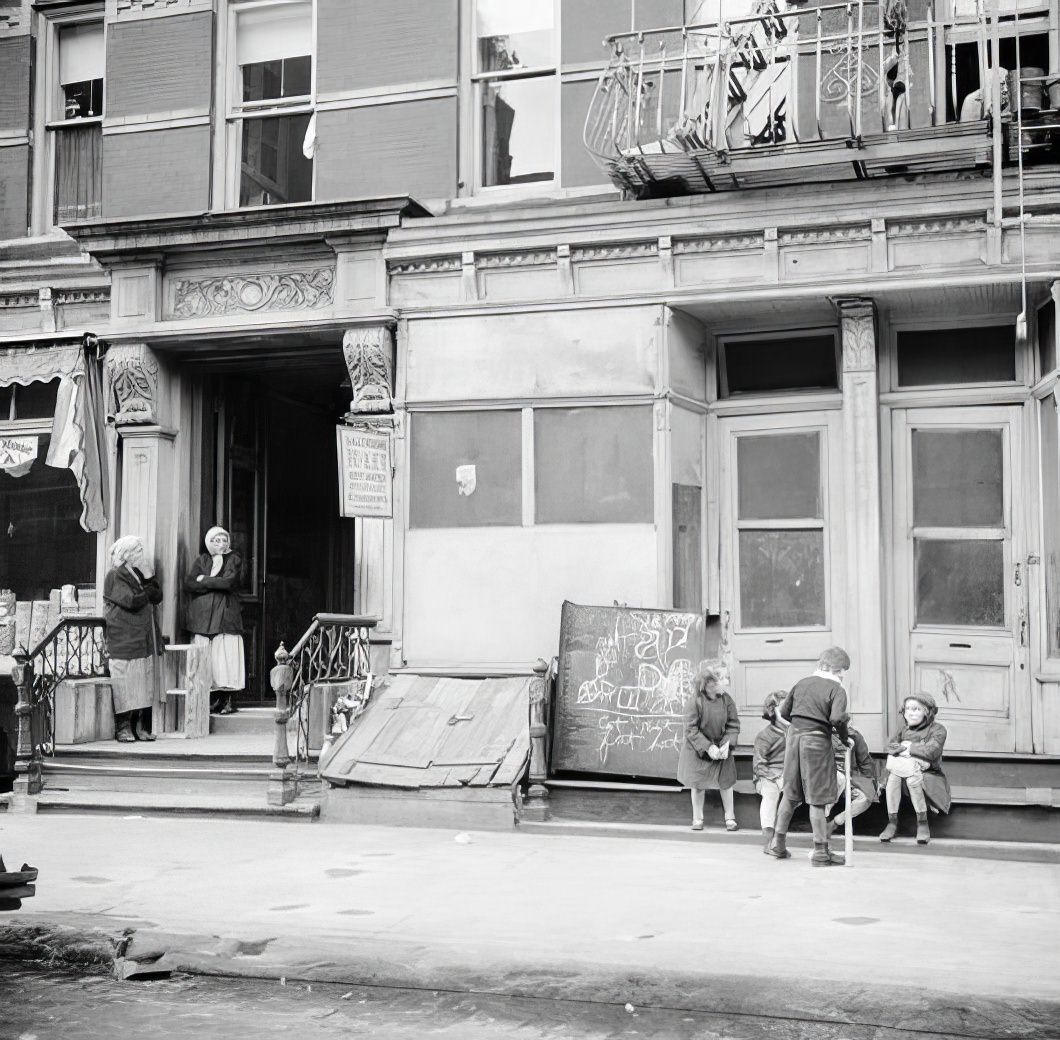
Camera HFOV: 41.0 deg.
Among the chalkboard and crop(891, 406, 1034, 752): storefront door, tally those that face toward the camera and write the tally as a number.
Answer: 2

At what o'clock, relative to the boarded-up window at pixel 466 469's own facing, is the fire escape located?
The fire escape is roughly at 10 o'clock from the boarded-up window.

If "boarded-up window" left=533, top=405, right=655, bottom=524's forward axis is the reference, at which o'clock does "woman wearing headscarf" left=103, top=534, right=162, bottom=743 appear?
The woman wearing headscarf is roughly at 3 o'clock from the boarded-up window.

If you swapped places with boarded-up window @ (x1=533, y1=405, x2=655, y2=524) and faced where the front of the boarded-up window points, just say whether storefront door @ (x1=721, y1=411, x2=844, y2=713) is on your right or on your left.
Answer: on your left

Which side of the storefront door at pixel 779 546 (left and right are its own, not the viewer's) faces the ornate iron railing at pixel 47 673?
right

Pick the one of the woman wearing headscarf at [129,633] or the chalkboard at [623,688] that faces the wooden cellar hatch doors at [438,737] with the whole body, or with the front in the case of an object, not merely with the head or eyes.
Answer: the woman wearing headscarf

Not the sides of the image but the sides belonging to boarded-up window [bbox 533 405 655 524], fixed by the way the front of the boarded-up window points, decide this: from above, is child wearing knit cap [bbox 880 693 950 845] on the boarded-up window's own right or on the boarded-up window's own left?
on the boarded-up window's own left

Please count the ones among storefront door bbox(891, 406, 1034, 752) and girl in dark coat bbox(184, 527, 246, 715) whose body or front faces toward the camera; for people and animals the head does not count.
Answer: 2

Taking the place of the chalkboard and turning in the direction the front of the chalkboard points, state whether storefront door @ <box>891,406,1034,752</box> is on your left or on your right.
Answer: on your left

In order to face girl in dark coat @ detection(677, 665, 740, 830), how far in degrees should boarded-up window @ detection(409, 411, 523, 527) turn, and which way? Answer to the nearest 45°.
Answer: approximately 45° to its left
